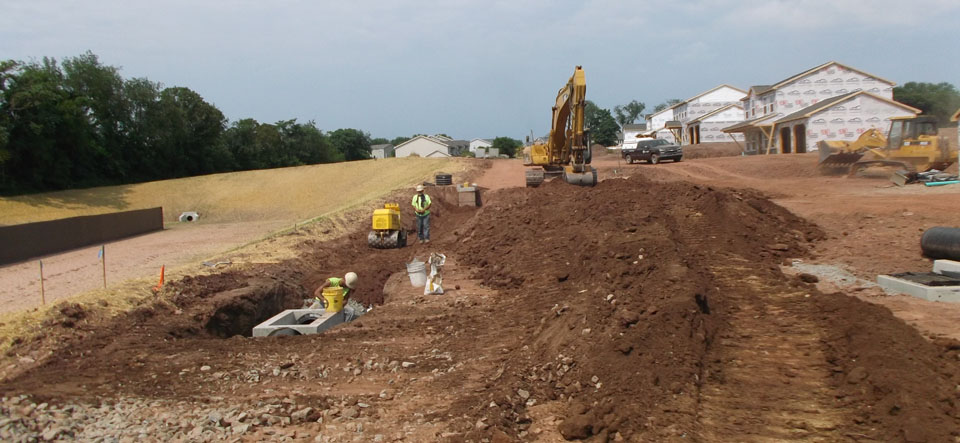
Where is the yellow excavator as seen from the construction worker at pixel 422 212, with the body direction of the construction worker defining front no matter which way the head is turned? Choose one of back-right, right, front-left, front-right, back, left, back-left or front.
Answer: back-left

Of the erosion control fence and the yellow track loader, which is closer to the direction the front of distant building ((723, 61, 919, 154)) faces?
the erosion control fence

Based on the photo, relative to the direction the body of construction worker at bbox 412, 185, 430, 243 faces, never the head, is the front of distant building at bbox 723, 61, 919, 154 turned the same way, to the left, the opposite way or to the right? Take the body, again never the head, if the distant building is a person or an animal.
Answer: to the right

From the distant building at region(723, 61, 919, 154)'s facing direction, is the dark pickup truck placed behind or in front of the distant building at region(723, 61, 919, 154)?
in front

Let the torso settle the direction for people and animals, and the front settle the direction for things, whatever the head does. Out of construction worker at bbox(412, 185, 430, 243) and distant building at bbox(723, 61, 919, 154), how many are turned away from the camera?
0

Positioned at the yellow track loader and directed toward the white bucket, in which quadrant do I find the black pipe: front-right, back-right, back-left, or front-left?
front-left

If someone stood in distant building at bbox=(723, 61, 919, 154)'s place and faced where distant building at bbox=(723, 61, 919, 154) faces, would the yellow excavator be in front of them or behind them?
in front

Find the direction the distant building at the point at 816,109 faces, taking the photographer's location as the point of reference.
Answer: facing the viewer and to the left of the viewer

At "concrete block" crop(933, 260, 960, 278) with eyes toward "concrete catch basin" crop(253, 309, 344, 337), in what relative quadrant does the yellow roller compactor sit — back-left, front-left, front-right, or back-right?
front-right

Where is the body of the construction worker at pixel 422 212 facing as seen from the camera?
toward the camera

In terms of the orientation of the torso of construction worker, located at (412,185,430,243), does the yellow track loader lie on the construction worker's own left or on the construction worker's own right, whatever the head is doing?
on the construction worker's own left

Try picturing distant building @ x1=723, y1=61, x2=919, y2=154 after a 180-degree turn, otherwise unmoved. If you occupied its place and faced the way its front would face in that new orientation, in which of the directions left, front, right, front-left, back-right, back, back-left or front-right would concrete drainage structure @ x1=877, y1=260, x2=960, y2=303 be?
back-right

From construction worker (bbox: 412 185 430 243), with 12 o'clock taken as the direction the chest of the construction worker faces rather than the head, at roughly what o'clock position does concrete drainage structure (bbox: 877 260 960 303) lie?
The concrete drainage structure is roughly at 11 o'clock from the construction worker.
